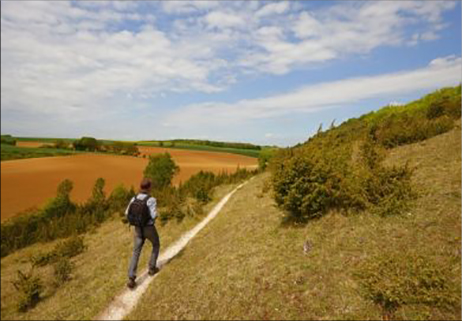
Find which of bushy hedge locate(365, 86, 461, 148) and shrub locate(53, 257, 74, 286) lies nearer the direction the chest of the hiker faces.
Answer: the bushy hedge

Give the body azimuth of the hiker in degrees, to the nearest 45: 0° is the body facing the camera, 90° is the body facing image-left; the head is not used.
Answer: approximately 225°

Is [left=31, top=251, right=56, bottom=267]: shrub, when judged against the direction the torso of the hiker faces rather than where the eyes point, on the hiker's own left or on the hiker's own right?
on the hiker's own left

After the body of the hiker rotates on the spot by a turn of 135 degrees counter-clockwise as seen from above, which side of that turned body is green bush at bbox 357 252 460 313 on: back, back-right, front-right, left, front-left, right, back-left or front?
back-left

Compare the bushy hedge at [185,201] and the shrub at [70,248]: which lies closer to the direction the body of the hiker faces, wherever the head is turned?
the bushy hedge

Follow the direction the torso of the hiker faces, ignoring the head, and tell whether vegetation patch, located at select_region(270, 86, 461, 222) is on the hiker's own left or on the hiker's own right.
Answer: on the hiker's own right
